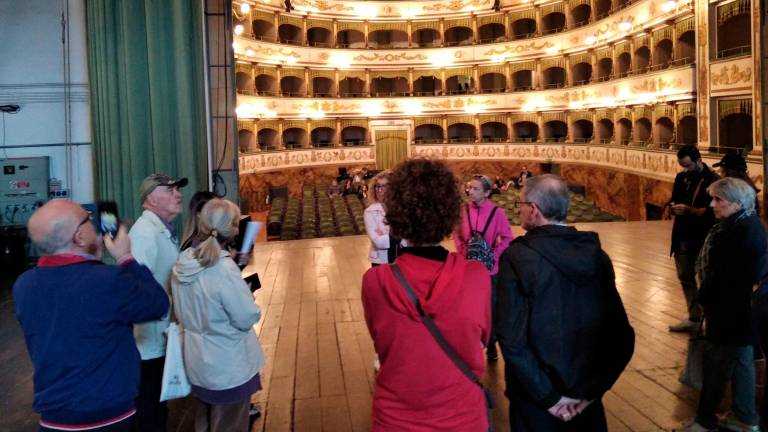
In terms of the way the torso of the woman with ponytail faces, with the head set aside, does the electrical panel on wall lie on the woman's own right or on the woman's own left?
on the woman's own left

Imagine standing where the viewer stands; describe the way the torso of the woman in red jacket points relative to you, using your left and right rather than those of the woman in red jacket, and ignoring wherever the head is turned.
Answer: facing away from the viewer

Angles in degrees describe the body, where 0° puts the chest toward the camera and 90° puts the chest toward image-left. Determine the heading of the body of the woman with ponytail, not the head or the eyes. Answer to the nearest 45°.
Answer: approximately 225°

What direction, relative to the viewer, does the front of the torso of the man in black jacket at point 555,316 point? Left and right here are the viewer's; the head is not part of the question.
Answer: facing away from the viewer and to the left of the viewer

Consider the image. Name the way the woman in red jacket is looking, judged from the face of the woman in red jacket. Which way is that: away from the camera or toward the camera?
away from the camera
